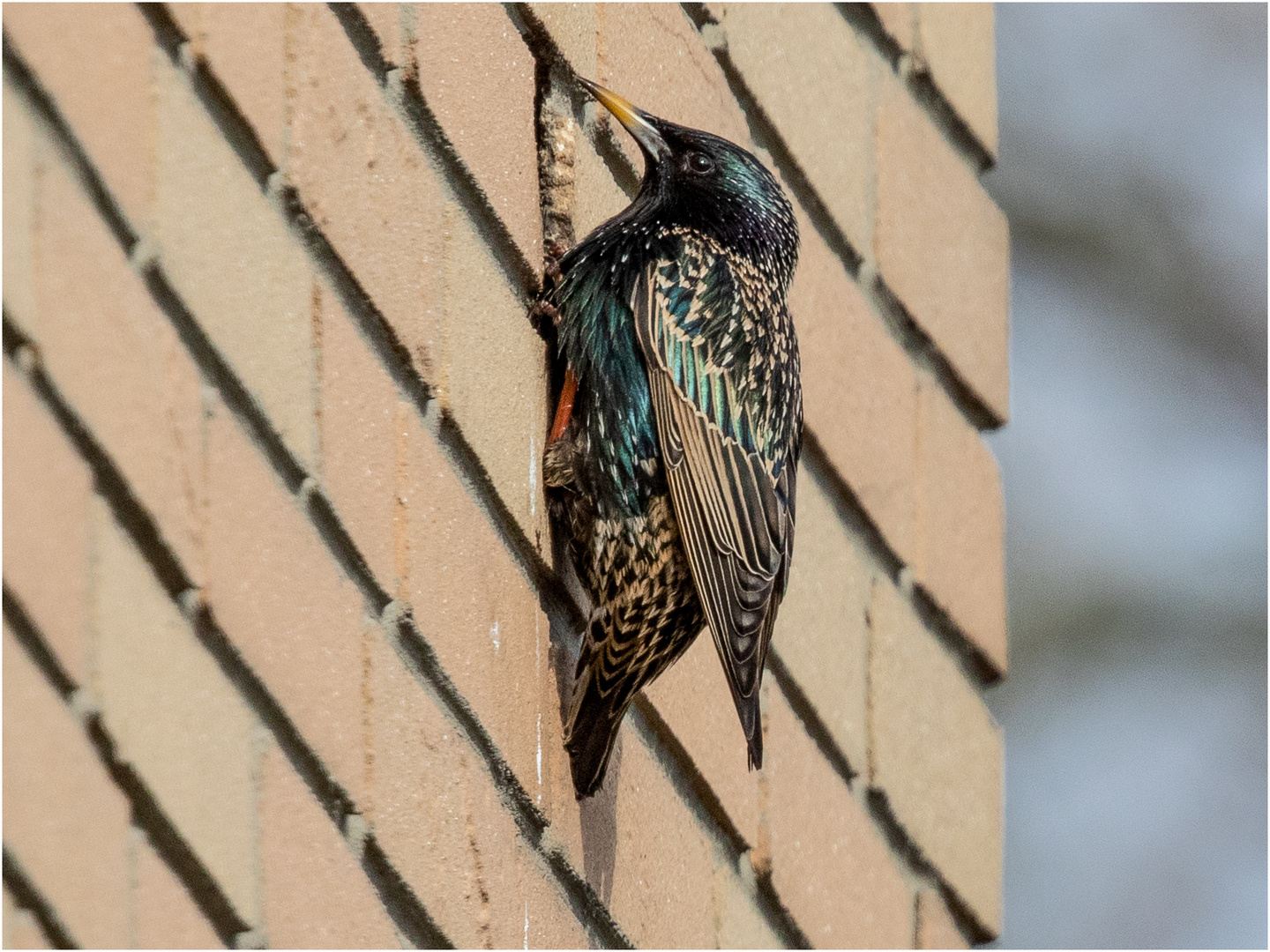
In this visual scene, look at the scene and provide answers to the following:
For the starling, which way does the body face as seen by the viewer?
to the viewer's left

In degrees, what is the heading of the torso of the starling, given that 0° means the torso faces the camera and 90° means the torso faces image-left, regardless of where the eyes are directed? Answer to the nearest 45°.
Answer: approximately 90°
